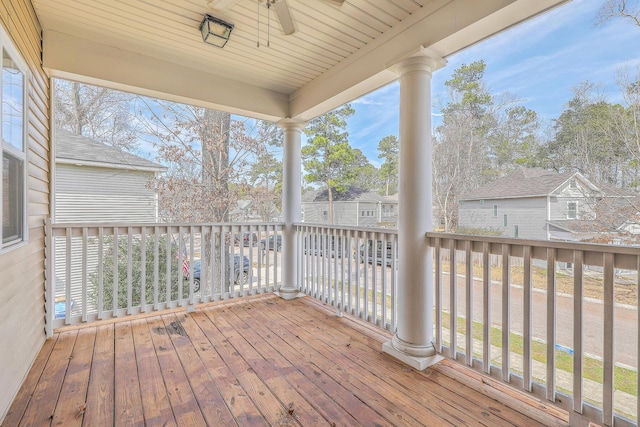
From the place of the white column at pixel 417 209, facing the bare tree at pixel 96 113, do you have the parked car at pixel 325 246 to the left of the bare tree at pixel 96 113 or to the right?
right

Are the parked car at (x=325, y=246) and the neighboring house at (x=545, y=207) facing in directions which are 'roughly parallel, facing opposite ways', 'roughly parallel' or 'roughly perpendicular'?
roughly perpendicular

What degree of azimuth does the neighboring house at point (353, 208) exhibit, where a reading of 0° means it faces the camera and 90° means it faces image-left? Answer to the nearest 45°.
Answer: approximately 315°
